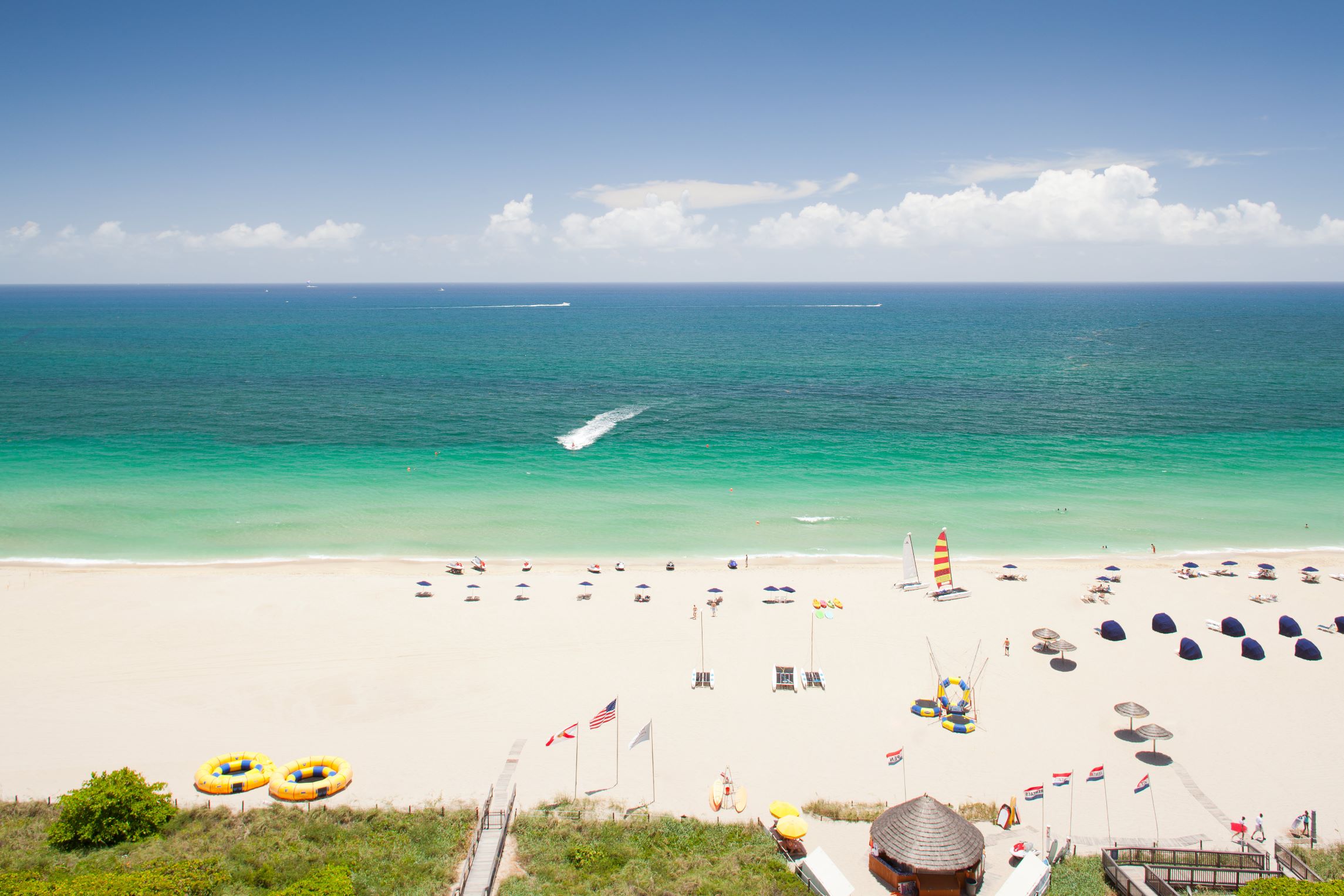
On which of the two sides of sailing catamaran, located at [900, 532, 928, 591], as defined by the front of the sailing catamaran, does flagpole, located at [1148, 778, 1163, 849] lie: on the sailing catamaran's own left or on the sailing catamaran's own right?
on the sailing catamaran's own right

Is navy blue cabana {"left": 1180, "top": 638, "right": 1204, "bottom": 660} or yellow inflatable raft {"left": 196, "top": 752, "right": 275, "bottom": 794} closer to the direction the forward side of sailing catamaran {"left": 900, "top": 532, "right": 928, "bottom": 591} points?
the navy blue cabana

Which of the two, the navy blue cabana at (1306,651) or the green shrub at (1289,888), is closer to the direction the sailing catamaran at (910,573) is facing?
the navy blue cabana

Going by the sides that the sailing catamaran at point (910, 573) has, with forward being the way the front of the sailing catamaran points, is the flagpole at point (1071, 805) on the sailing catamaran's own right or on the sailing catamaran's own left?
on the sailing catamaran's own right
